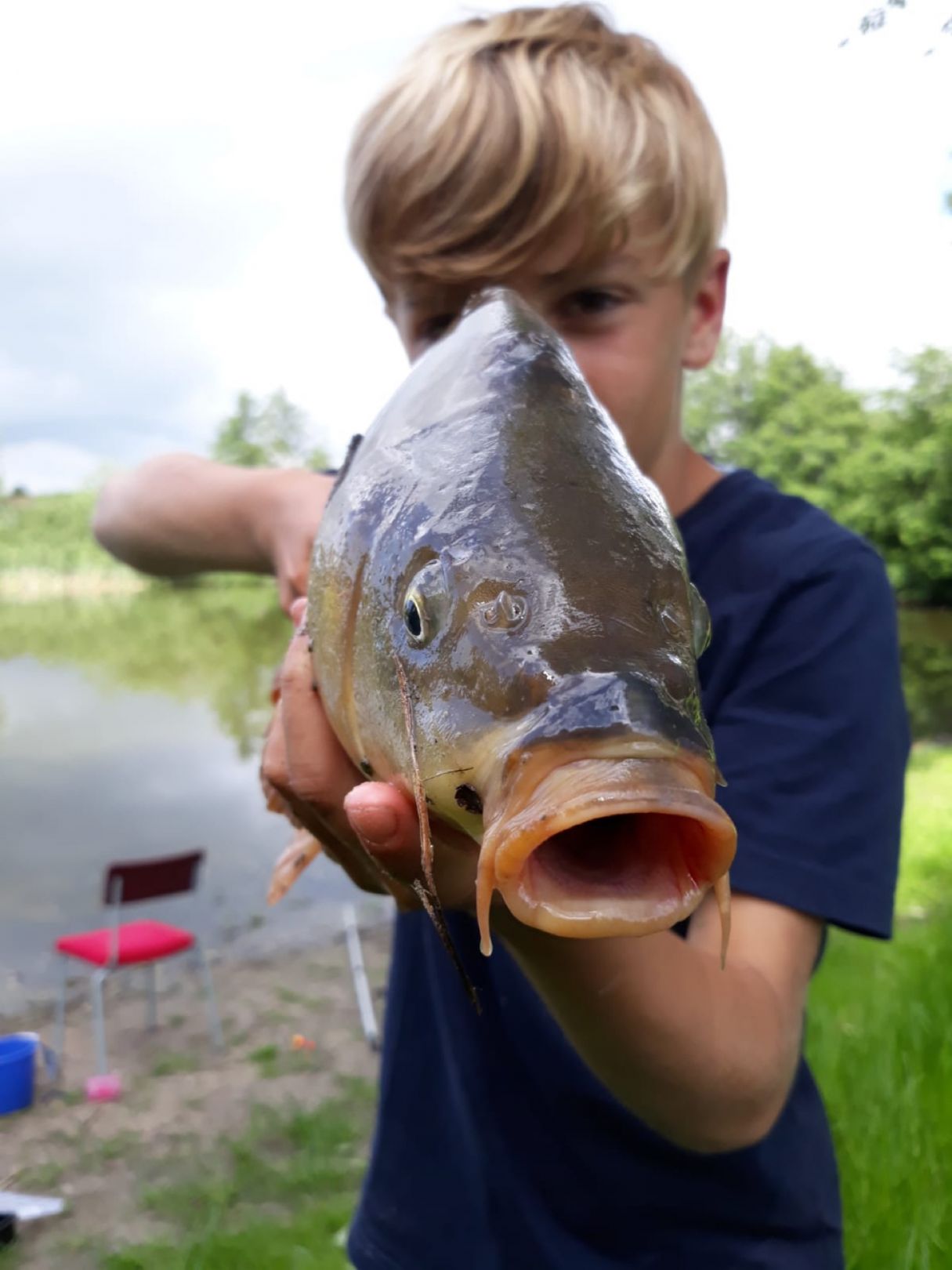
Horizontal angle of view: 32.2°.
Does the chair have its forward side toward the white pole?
no

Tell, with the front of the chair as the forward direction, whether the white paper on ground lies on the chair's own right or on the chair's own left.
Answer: on the chair's own left

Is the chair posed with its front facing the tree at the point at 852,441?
no

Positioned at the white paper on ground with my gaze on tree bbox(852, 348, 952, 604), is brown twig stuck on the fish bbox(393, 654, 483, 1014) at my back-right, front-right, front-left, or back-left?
back-right

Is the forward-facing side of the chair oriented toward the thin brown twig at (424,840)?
no

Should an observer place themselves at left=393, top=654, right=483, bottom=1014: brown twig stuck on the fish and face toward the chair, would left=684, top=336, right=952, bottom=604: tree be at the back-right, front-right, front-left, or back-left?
front-right

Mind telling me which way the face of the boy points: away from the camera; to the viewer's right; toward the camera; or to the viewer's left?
toward the camera
